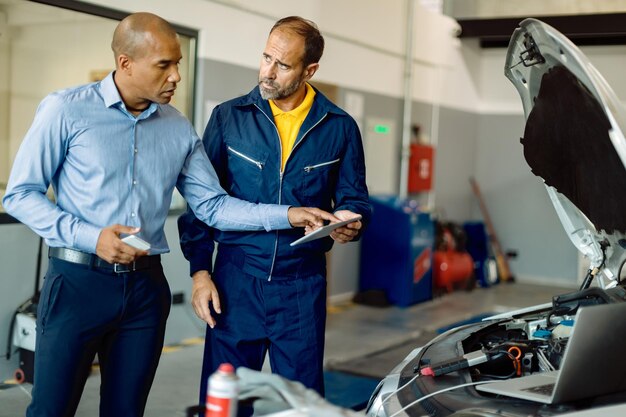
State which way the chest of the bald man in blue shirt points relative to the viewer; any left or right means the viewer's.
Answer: facing the viewer and to the right of the viewer

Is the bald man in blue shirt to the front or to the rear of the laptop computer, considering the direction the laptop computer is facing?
to the front

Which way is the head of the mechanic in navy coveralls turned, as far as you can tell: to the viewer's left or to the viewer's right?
to the viewer's left

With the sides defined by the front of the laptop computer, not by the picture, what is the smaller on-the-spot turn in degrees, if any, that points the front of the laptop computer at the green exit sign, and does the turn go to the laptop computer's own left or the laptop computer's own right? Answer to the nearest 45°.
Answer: approximately 45° to the laptop computer's own right

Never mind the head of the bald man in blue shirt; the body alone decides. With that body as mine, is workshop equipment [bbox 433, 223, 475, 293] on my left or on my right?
on my left

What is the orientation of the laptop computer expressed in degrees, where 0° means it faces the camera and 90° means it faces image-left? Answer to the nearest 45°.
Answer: approximately 135°

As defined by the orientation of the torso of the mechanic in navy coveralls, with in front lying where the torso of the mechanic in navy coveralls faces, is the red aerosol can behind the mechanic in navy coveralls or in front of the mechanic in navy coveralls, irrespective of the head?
in front

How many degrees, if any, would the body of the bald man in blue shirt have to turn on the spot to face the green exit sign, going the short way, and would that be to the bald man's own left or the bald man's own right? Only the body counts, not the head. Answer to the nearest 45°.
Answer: approximately 135° to the bald man's own left

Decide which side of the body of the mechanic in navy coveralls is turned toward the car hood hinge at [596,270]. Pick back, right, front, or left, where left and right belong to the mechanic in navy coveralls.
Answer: left

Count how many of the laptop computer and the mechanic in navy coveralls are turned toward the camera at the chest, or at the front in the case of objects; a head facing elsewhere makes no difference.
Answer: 1

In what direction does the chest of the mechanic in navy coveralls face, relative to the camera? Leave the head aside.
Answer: toward the camera

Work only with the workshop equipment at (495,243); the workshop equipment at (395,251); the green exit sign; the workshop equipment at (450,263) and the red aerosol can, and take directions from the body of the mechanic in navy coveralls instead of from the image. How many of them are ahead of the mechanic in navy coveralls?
1

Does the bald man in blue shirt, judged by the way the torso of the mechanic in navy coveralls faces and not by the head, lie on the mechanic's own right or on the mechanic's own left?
on the mechanic's own right
